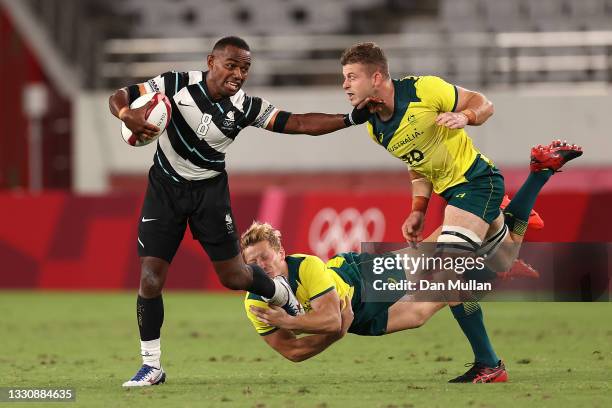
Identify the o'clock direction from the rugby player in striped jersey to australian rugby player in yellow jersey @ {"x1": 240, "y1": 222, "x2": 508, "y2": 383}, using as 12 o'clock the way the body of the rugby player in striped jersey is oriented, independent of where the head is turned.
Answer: The australian rugby player in yellow jersey is roughly at 9 o'clock from the rugby player in striped jersey.

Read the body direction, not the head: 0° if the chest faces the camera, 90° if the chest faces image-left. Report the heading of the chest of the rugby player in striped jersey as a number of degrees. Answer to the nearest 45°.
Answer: approximately 0°
